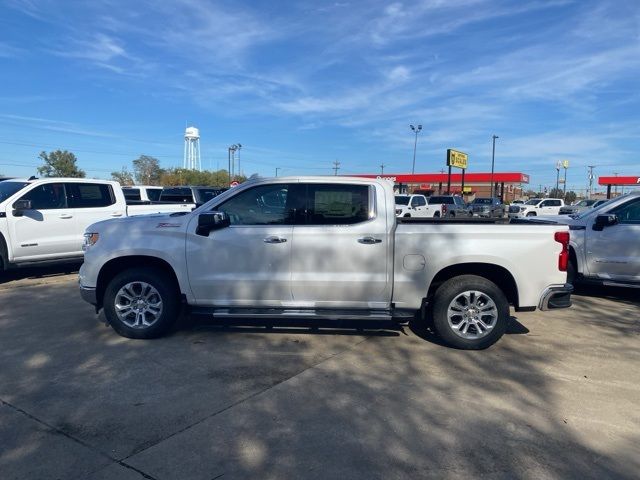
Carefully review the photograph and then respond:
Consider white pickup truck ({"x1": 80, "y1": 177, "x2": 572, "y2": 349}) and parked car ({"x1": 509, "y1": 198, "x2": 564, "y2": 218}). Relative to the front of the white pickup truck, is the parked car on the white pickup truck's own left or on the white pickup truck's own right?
on the white pickup truck's own right

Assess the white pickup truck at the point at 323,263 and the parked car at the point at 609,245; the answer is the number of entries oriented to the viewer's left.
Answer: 2

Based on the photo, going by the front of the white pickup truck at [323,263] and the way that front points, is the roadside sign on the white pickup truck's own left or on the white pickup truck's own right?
on the white pickup truck's own right

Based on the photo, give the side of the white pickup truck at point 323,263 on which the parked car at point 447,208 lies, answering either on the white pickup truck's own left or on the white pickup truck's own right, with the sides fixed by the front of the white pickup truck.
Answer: on the white pickup truck's own right

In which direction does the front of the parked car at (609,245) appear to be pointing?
to the viewer's left

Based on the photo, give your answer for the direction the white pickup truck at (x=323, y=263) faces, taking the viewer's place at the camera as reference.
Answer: facing to the left of the viewer
